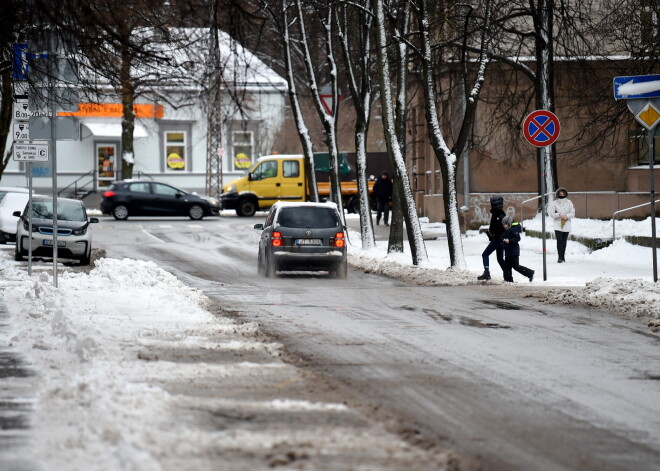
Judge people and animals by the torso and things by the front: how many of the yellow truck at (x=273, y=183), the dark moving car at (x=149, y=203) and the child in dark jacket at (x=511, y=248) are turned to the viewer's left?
2

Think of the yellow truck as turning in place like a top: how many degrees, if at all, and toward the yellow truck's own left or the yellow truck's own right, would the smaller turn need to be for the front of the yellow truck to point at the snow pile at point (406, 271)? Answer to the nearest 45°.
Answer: approximately 90° to the yellow truck's own left

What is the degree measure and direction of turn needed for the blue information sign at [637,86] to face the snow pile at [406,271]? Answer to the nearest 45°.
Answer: approximately 135° to its right

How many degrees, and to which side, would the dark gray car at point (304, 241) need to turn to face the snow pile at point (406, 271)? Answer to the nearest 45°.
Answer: approximately 45° to its right

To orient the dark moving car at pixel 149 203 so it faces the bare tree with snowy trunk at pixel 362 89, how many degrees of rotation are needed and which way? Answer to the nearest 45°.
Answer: approximately 90° to its right

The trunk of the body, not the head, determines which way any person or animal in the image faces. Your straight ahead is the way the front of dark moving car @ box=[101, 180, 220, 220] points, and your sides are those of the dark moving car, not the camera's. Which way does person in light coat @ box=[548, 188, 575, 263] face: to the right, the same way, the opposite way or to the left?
to the right

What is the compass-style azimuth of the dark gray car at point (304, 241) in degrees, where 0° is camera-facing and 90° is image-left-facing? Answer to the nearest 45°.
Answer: approximately 180°

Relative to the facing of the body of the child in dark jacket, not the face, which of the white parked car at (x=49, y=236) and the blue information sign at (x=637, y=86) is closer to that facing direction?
the white parked car

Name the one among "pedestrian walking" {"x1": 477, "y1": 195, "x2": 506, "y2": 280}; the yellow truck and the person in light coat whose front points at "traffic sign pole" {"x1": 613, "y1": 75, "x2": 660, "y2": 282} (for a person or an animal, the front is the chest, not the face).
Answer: the person in light coat

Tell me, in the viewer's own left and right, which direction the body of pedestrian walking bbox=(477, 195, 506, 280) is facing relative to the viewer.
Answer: facing to the left of the viewer

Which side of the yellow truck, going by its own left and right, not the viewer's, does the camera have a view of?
left

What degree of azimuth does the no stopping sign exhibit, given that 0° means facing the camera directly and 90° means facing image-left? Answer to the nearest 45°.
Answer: approximately 0°

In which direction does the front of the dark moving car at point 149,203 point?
to the viewer's right
